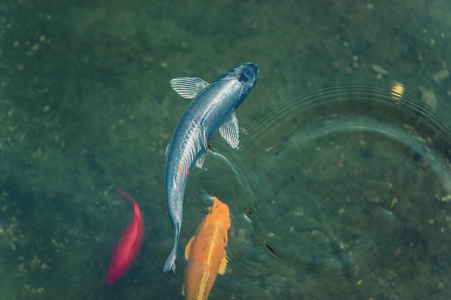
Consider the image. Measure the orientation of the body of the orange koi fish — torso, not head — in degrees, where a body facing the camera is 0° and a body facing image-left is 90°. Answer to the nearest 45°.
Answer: approximately 180°

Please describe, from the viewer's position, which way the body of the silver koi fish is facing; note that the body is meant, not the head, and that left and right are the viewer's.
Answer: facing away from the viewer and to the right of the viewer
